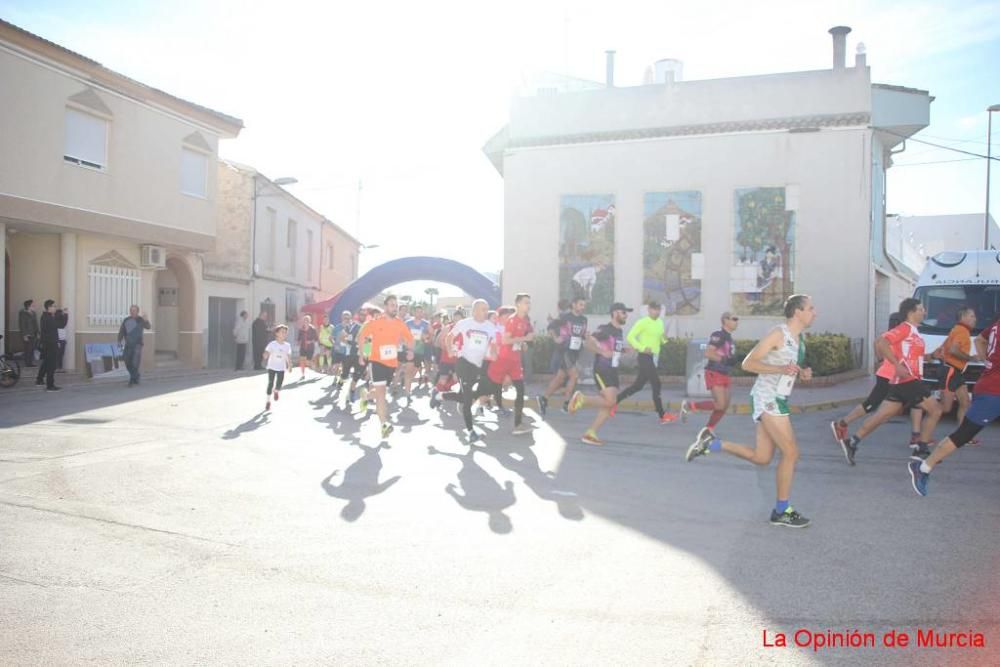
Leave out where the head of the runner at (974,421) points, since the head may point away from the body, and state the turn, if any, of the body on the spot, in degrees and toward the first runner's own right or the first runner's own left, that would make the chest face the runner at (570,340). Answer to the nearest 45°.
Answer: approximately 135° to the first runner's own left

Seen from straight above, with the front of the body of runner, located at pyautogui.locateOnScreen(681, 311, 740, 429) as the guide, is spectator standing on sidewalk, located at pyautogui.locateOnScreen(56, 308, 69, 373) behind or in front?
behind

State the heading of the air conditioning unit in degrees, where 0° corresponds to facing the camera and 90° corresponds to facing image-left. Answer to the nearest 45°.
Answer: approximately 315°

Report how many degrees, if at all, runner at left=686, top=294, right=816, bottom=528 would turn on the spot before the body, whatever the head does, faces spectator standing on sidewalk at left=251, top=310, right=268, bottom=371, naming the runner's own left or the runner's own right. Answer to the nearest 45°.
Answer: approximately 135° to the runner's own left

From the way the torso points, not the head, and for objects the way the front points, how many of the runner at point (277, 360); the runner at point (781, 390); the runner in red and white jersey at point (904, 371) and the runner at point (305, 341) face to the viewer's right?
2

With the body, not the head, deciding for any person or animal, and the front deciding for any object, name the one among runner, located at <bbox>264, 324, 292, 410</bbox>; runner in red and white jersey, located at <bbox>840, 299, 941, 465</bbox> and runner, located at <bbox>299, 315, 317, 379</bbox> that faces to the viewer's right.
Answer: the runner in red and white jersey

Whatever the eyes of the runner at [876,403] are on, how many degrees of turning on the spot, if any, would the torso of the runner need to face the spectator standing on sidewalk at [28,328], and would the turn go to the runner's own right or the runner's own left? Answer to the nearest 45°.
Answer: approximately 180°

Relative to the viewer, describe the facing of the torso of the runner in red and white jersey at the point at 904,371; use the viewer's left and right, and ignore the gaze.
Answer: facing to the right of the viewer

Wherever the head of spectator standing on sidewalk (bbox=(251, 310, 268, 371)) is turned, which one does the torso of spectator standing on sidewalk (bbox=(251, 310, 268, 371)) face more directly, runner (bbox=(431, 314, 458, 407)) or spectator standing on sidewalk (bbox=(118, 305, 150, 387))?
the runner

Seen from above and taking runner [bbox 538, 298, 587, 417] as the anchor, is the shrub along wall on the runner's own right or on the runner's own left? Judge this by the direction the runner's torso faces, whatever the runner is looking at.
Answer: on the runner's own left

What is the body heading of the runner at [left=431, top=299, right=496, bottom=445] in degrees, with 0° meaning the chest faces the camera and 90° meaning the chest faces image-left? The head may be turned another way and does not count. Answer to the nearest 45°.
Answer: approximately 315°

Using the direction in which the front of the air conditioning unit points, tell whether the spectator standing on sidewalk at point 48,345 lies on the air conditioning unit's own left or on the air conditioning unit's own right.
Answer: on the air conditioning unit's own right

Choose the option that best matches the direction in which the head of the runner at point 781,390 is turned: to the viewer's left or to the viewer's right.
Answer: to the viewer's right

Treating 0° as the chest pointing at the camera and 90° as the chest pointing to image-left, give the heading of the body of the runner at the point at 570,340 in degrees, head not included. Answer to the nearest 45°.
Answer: approximately 315°

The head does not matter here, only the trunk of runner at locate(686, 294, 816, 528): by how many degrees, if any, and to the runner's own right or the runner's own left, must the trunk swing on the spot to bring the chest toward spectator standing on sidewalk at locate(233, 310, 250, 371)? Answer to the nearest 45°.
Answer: approximately 135° to the runner's own left

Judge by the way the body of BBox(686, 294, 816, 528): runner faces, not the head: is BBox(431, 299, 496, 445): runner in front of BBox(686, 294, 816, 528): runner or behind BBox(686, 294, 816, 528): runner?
behind

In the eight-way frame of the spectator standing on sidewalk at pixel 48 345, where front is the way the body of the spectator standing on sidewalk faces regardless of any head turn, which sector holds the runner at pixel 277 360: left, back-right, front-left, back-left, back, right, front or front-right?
front-right
